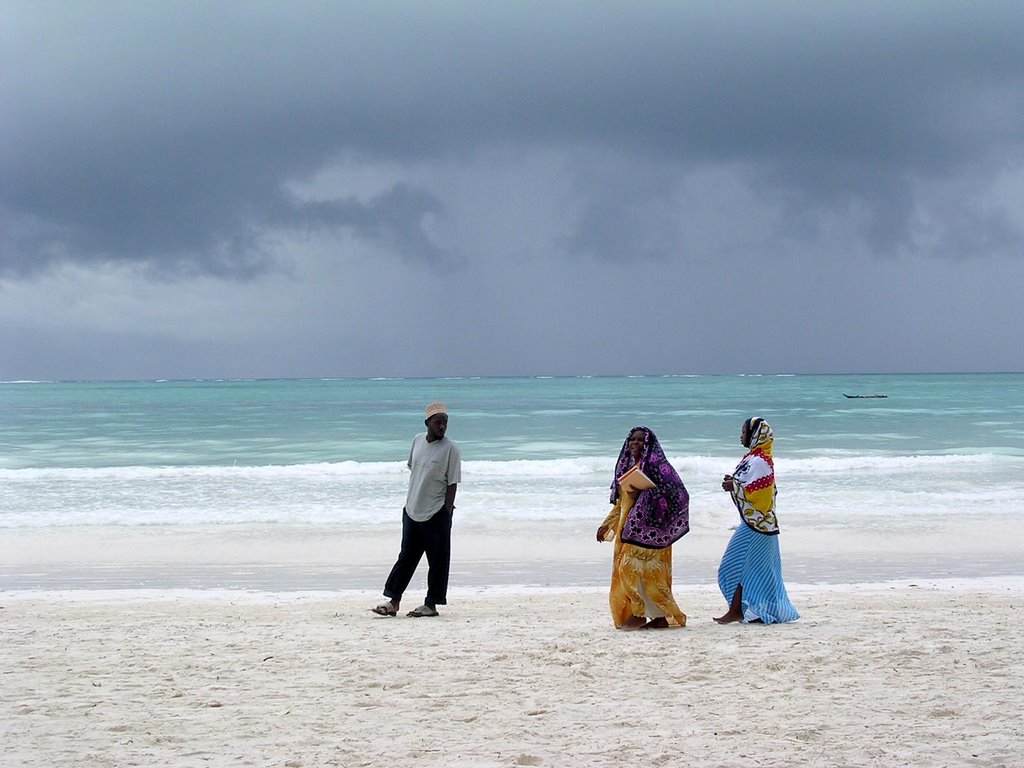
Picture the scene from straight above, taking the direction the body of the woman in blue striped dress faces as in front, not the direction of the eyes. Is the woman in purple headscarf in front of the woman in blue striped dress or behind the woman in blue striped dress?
in front

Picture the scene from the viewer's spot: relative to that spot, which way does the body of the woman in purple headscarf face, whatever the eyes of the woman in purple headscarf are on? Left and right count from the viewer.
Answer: facing the viewer and to the left of the viewer

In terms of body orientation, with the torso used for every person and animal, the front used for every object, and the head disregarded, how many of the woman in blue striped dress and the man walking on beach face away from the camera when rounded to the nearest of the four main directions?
0

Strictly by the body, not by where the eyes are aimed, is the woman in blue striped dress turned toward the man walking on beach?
yes

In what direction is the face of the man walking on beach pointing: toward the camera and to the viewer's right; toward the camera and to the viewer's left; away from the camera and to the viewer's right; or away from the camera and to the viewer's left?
toward the camera and to the viewer's right

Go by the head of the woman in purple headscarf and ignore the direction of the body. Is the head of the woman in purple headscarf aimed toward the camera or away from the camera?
toward the camera

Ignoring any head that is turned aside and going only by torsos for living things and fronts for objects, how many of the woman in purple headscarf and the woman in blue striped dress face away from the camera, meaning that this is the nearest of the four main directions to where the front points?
0

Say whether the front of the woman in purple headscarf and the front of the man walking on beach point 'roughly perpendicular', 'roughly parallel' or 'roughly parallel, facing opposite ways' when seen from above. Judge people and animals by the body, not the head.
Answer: roughly parallel

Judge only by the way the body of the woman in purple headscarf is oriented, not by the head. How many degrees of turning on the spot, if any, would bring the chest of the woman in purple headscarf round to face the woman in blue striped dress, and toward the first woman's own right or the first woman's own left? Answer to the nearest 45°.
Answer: approximately 135° to the first woman's own left

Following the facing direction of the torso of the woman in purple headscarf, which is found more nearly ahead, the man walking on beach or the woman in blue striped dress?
the man walking on beach

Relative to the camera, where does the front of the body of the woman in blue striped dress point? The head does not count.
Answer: to the viewer's left

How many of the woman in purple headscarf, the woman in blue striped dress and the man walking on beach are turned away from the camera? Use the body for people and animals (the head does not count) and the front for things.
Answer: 0

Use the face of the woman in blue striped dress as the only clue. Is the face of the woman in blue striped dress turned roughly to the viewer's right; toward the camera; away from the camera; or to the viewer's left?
to the viewer's left

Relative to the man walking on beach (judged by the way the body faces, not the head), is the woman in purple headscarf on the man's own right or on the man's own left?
on the man's own left

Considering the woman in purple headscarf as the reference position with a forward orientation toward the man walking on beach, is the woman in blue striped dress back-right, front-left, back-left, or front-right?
back-right
